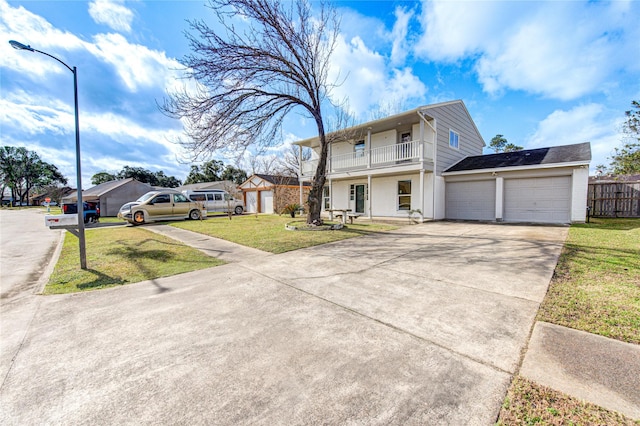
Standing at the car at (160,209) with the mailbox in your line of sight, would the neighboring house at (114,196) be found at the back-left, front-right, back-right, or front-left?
back-right

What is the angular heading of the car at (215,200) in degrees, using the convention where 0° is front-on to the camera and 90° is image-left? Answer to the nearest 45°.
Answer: approximately 270°

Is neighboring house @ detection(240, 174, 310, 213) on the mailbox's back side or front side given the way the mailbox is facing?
on the back side

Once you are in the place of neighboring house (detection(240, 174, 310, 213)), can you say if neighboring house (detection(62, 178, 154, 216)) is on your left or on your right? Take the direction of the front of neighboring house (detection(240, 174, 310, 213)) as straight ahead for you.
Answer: on your right

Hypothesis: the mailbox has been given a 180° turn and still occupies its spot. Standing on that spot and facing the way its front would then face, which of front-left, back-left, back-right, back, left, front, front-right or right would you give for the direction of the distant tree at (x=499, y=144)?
front

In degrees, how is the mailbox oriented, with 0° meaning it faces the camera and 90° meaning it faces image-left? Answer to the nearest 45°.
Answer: approximately 90°

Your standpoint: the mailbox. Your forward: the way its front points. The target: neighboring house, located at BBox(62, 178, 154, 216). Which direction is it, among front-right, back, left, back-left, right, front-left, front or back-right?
right

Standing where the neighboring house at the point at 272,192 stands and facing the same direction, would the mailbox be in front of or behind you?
in front

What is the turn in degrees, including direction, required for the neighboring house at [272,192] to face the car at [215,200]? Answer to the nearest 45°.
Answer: approximately 45° to its right

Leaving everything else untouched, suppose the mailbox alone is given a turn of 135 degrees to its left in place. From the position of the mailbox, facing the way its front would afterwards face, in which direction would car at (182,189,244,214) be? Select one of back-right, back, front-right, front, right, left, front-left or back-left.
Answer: left

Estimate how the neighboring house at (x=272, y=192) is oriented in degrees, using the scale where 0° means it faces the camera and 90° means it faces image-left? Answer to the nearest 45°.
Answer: approximately 45°
